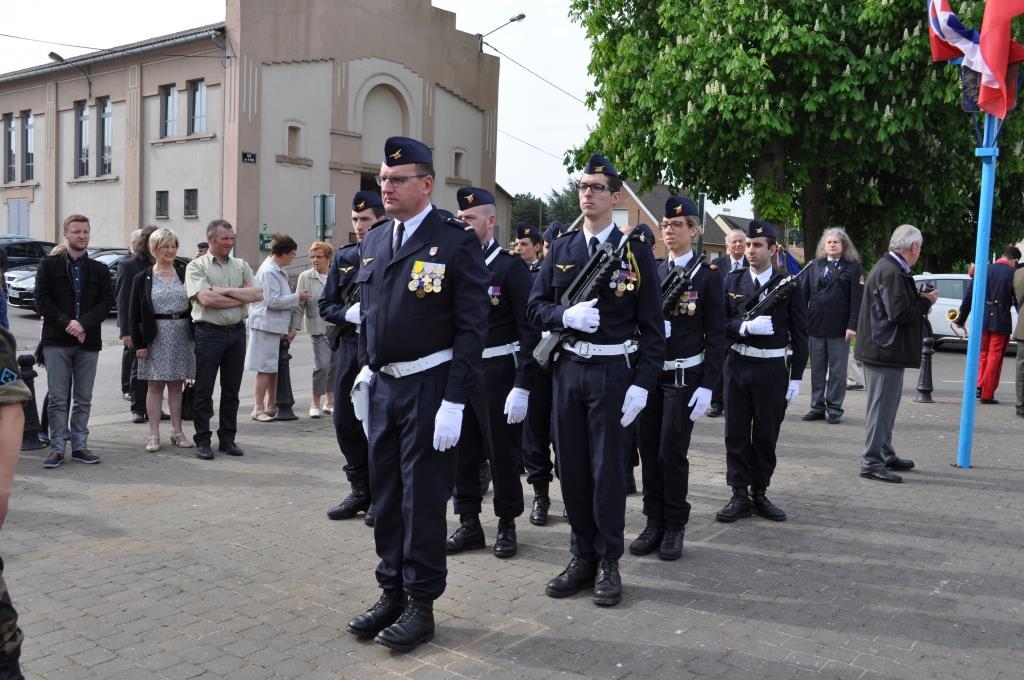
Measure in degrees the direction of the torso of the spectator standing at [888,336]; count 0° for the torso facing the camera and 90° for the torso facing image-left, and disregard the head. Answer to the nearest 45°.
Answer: approximately 270°

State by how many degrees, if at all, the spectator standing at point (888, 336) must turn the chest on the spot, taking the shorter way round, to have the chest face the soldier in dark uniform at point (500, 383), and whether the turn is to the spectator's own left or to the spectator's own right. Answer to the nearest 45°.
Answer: approximately 135° to the spectator's own right

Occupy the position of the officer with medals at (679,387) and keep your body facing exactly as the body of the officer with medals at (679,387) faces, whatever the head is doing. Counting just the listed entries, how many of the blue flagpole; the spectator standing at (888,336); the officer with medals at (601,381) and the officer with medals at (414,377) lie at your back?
2

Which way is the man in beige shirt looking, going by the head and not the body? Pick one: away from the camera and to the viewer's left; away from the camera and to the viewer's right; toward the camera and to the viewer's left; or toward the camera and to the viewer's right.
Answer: toward the camera and to the viewer's right

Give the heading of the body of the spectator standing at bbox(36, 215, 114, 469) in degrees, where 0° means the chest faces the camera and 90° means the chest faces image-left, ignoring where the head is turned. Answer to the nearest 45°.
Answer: approximately 0°

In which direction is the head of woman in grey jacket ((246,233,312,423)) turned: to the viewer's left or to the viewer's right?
to the viewer's right

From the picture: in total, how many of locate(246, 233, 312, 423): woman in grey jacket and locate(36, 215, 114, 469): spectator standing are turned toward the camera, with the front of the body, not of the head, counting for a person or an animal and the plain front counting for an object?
1

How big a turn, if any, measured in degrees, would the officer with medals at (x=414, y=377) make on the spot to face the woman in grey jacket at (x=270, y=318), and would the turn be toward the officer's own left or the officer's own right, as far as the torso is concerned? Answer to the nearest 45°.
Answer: approximately 135° to the officer's own right

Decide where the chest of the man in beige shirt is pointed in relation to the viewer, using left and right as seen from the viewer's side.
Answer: facing the viewer and to the right of the viewer

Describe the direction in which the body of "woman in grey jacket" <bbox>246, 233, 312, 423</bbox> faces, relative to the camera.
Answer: to the viewer's right

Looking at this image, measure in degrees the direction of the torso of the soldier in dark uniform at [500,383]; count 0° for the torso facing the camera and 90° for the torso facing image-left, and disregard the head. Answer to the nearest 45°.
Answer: approximately 45°

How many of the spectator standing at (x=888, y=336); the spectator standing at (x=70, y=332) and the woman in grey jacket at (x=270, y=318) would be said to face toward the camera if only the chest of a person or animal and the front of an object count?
1

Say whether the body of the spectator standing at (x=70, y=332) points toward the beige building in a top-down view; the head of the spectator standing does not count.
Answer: no

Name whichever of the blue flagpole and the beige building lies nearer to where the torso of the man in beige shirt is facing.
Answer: the blue flagpole

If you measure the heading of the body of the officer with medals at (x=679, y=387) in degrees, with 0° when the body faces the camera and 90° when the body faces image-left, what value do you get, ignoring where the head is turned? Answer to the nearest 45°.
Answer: approximately 45°

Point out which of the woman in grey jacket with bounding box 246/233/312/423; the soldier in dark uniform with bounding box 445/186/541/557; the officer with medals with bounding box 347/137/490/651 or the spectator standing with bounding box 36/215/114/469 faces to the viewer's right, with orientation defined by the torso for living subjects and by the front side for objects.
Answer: the woman in grey jacket

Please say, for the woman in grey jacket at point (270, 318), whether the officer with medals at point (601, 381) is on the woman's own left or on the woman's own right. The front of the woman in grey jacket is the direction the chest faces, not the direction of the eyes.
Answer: on the woman's own right
